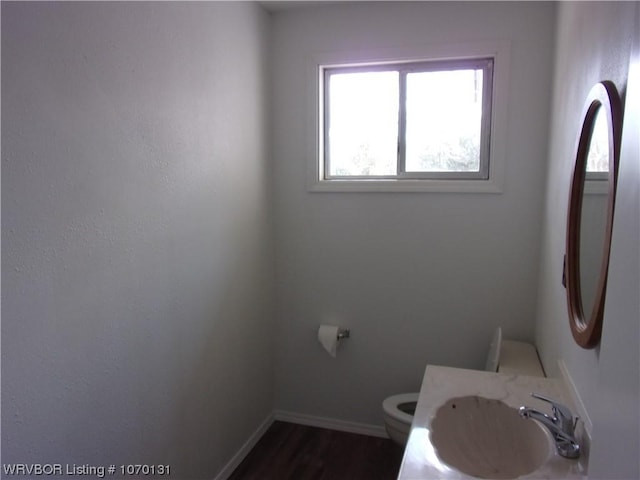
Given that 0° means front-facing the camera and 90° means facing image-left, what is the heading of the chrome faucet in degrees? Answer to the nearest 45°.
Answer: approximately 90°

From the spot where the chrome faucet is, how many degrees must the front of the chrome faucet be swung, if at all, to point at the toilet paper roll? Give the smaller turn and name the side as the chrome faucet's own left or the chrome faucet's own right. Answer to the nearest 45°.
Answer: approximately 45° to the chrome faucet's own right

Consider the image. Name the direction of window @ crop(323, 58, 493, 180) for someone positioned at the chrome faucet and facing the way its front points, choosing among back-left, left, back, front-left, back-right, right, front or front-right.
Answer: front-right
